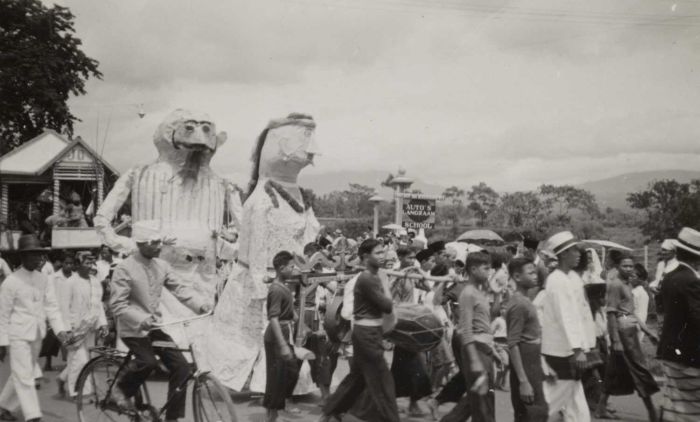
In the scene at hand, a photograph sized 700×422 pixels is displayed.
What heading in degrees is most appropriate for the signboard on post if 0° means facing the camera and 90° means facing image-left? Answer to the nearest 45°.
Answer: approximately 0°

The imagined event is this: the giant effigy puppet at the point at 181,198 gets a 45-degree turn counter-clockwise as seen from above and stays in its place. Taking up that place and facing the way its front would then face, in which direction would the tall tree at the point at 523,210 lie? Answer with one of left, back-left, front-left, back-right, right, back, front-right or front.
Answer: front-left

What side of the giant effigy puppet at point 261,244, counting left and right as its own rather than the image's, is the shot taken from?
right

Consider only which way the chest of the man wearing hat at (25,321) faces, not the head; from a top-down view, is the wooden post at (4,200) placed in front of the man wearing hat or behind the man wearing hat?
behind

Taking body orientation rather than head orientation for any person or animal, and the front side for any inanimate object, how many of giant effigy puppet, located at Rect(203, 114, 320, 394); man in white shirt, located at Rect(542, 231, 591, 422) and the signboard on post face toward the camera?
1

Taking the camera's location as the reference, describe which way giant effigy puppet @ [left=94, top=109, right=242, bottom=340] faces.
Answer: facing the viewer and to the right of the viewer

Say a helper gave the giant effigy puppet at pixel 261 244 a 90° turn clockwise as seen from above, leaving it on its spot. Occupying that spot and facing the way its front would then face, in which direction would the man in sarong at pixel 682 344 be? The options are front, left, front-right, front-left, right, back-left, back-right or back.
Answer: front-left

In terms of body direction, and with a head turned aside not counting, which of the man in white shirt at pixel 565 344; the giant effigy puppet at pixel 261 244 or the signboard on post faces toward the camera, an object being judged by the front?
the signboard on post

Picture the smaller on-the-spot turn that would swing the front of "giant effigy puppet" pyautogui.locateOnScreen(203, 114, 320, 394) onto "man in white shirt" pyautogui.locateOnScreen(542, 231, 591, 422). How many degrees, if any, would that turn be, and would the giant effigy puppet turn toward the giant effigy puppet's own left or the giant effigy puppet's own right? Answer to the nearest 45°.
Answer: approximately 45° to the giant effigy puppet's own right

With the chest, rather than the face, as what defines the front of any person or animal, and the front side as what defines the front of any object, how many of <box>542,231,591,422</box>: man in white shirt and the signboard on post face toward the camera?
1
